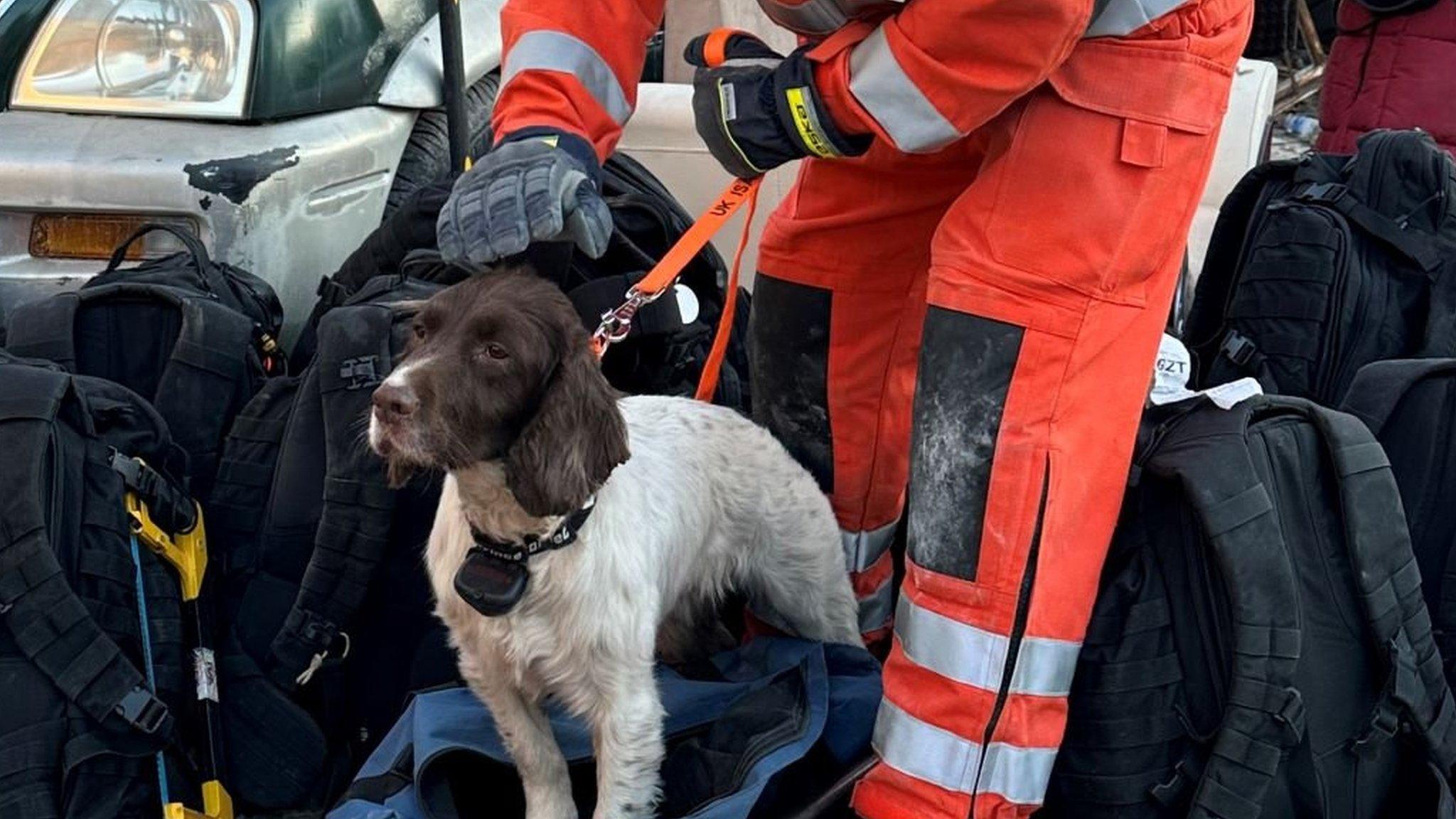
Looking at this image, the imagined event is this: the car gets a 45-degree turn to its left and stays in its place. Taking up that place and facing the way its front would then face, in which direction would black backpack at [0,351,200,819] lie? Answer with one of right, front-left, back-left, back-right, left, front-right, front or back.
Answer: front

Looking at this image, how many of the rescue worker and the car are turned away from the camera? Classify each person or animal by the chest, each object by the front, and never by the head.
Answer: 0

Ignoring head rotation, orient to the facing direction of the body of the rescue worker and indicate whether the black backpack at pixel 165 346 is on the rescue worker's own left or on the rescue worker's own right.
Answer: on the rescue worker's own right

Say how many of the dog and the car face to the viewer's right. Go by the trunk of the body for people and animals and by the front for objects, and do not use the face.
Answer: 0

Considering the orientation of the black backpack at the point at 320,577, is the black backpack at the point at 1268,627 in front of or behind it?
behind

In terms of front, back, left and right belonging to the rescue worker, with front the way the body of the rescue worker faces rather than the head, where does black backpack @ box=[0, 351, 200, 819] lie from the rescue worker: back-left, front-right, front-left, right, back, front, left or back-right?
front-right

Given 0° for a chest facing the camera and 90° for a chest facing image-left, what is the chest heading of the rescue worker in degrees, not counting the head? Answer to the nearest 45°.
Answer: approximately 45°

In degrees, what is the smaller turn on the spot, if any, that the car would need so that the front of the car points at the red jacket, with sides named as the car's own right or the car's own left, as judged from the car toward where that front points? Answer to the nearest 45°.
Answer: approximately 135° to the car's own left

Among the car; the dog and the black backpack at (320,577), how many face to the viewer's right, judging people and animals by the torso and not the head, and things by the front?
0

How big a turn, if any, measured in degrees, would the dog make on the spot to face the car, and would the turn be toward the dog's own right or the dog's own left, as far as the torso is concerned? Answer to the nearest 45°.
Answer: approximately 90° to the dog's own right
